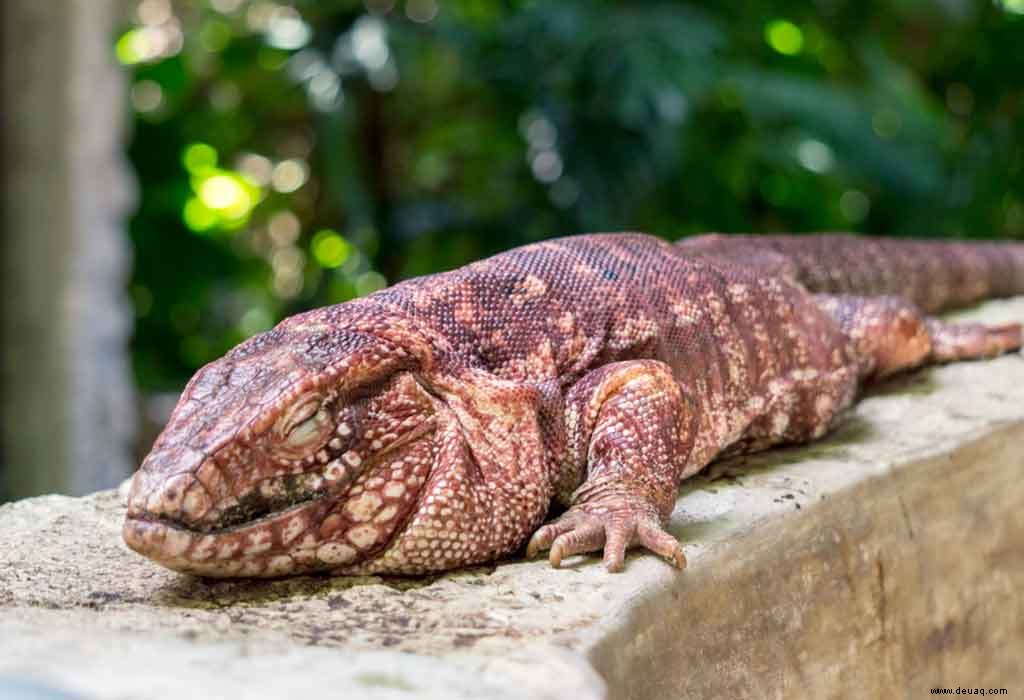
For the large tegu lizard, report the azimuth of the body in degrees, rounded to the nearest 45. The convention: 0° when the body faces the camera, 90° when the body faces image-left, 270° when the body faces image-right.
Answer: approximately 45°
